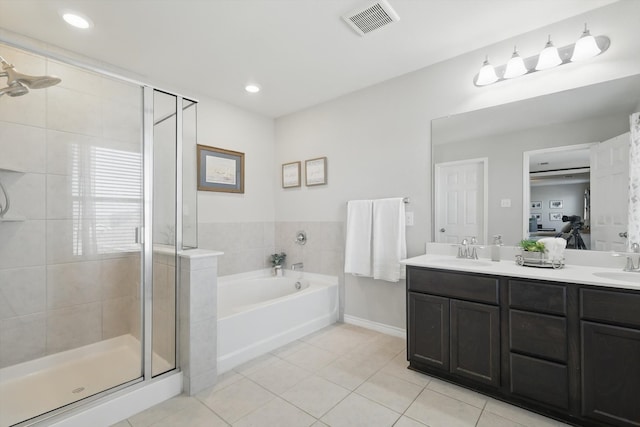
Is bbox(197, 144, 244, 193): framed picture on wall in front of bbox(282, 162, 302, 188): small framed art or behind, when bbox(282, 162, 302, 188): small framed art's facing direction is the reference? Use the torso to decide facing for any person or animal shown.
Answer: in front

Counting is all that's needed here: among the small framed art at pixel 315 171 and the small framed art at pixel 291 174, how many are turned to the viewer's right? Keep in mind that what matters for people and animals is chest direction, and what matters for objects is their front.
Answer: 0

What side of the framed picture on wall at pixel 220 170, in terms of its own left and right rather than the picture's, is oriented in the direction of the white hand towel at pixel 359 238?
front

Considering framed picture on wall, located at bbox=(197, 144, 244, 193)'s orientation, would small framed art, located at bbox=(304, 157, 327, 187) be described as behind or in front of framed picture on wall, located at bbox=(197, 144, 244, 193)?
in front

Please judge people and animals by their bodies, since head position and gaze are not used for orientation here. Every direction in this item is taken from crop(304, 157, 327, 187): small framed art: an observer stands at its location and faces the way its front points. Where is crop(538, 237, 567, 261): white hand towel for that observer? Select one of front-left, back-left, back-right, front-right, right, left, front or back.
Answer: left

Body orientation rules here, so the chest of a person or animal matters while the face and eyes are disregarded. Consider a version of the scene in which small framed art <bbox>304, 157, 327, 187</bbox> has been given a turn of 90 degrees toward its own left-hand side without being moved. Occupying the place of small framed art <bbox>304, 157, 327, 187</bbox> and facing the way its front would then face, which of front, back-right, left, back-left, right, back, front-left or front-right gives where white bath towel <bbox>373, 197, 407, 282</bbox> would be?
front

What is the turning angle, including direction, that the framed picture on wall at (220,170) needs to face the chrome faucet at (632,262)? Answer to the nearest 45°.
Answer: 0° — it already faces it

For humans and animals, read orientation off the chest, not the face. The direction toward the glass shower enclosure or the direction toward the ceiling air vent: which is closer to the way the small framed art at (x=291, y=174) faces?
the glass shower enclosure

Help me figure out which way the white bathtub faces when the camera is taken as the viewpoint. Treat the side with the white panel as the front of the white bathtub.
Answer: facing the viewer and to the right of the viewer

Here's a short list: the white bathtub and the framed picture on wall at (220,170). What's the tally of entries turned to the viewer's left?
0

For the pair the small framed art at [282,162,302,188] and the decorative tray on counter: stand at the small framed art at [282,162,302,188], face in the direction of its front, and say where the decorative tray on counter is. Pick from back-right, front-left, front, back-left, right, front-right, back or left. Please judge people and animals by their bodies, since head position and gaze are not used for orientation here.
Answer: left

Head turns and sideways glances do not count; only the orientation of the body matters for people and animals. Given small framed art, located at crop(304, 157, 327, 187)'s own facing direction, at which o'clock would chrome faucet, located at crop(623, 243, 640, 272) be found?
The chrome faucet is roughly at 9 o'clock from the small framed art.
